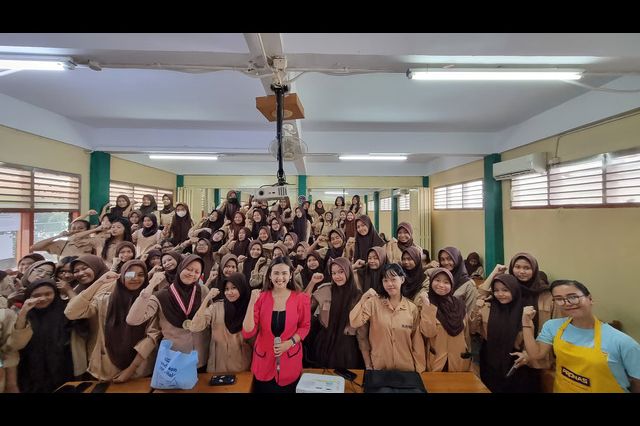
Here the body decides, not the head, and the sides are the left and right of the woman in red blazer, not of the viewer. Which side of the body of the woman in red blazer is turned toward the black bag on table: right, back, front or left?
left

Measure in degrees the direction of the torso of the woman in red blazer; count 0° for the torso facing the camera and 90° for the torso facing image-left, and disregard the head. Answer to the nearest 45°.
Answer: approximately 0°

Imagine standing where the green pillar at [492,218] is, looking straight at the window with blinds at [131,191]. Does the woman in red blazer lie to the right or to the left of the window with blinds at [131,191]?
left

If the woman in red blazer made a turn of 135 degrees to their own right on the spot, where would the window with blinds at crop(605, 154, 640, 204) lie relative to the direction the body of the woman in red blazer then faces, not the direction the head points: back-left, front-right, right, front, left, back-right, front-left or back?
back-right

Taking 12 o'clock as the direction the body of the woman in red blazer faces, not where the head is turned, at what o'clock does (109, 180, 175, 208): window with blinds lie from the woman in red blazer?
The window with blinds is roughly at 5 o'clock from the woman in red blazer.

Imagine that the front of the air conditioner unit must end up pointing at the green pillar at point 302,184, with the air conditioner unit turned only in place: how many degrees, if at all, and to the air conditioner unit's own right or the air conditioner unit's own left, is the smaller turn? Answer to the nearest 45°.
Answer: approximately 45° to the air conditioner unit's own right

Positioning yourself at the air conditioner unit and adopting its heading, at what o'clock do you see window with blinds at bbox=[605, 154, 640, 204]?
The window with blinds is roughly at 9 o'clock from the air conditioner unit.

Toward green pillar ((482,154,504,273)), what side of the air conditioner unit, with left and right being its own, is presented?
right

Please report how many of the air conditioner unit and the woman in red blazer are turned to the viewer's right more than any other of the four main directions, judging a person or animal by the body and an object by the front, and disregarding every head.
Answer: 0

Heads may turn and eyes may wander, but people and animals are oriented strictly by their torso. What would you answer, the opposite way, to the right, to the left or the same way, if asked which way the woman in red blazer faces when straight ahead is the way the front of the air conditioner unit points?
to the left

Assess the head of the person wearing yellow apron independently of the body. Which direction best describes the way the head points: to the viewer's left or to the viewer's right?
to the viewer's left

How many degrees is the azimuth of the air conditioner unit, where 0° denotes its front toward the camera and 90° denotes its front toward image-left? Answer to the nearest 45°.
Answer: approximately 45°

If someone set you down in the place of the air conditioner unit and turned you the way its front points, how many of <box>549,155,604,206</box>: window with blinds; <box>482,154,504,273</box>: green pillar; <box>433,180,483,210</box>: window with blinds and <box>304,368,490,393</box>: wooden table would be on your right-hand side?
2

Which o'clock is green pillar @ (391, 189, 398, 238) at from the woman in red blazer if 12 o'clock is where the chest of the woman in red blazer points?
The green pillar is roughly at 7 o'clock from the woman in red blazer.

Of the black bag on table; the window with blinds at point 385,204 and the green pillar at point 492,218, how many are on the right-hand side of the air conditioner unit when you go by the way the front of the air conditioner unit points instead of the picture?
2

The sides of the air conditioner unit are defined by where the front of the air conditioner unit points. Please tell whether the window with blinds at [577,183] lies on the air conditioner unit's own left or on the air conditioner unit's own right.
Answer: on the air conditioner unit's own left

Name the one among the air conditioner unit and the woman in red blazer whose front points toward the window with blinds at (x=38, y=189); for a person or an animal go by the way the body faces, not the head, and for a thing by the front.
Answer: the air conditioner unit
